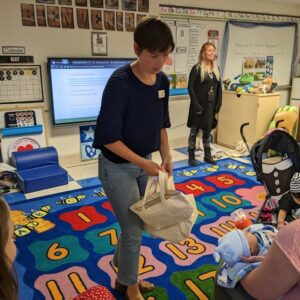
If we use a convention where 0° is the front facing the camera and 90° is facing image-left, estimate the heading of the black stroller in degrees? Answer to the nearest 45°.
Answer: approximately 0°

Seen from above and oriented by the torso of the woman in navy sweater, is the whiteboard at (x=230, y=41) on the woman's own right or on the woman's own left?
on the woman's own left

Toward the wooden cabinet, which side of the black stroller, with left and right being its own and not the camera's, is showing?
back

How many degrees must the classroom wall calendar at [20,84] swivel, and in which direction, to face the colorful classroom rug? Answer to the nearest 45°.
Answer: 0° — it already faces it

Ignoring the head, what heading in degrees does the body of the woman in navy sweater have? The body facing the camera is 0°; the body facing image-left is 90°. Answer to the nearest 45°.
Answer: approximately 315°

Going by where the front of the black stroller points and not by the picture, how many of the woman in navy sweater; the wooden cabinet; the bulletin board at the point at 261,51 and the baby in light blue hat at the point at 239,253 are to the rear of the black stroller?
2

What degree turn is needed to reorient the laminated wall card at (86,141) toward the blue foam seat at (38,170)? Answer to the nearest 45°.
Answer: approximately 45° to its right

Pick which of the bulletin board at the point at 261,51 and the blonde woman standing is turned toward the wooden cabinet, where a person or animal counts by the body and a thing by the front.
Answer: the bulletin board

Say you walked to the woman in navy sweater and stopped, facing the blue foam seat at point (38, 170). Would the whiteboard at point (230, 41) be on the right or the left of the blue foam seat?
right

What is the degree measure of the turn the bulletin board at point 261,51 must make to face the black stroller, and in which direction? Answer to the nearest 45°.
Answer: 0° — it already faces it
